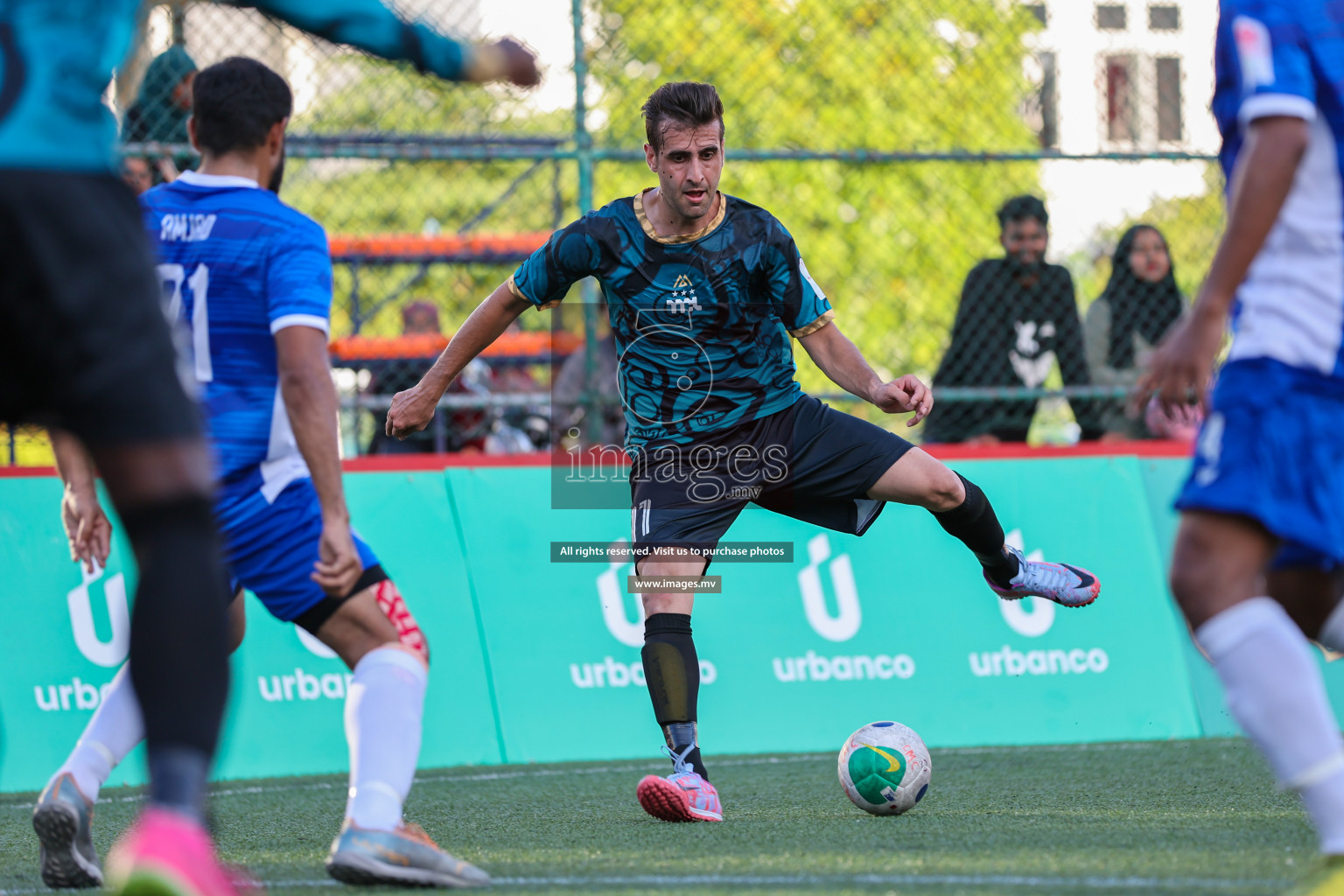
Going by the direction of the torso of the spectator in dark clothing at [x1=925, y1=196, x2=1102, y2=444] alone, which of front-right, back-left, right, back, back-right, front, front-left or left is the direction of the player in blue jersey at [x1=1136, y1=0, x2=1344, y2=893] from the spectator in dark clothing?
front

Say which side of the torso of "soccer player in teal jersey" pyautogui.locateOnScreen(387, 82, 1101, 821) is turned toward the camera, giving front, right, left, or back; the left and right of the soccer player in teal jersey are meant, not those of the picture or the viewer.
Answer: front

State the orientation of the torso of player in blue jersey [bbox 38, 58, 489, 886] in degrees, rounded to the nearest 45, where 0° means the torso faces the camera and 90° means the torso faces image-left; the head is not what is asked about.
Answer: approximately 225°

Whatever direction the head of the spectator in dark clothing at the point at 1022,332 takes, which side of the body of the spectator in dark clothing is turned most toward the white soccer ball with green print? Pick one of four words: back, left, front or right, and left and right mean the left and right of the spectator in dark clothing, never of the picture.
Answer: front

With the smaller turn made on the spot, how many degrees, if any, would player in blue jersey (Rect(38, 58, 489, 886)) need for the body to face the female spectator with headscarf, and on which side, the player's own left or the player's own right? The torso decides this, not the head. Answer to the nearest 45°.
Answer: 0° — they already face them

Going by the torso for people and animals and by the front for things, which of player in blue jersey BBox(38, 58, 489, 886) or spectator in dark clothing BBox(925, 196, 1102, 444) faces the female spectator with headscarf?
the player in blue jersey
